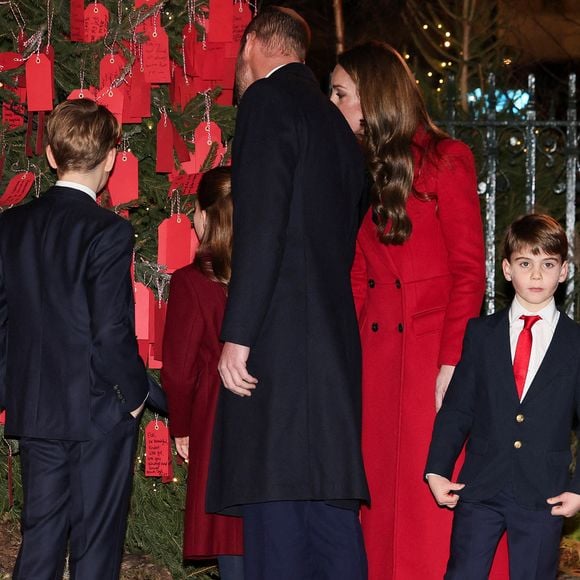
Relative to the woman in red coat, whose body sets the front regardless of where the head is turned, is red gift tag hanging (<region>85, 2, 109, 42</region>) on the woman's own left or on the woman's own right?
on the woman's own right

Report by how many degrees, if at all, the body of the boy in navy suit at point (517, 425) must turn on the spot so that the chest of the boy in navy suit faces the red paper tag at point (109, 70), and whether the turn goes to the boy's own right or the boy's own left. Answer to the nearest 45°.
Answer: approximately 90° to the boy's own right

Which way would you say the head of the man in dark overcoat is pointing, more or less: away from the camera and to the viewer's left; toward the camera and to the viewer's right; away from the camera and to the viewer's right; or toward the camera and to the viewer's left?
away from the camera and to the viewer's left

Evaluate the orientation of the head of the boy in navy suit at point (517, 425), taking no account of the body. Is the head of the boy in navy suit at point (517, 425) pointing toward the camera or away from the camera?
toward the camera

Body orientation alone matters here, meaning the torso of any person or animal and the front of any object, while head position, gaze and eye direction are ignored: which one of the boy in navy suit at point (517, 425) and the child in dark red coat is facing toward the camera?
the boy in navy suit

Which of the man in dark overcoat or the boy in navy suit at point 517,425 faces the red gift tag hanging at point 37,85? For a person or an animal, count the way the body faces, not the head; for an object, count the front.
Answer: the man in dark overcoat

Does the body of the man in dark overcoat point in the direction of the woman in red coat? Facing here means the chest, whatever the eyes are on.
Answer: no

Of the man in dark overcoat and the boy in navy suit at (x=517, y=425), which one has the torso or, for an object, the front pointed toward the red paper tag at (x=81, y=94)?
the man in dark overcoat

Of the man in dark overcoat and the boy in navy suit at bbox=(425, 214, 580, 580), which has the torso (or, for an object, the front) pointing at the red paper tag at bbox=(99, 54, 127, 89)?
the man in dark overcoat

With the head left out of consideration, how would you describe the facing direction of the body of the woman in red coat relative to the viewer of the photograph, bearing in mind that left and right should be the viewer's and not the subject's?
facing the viewer and to the left of the viewer

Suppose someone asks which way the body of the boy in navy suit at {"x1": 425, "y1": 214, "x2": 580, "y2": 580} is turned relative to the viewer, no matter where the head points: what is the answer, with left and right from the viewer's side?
facing the viewer

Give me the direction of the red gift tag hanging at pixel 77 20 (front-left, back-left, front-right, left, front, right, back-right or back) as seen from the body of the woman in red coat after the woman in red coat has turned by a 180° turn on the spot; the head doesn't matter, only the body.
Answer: back-left

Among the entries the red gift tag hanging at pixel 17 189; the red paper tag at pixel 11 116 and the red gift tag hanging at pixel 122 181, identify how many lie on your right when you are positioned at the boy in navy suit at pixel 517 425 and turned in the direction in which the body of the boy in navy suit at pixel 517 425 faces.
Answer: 3

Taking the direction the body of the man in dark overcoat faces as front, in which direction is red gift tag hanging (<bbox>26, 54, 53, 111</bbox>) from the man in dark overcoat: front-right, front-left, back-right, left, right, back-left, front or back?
front

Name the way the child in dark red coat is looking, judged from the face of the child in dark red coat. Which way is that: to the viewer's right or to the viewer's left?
to the viewer's left

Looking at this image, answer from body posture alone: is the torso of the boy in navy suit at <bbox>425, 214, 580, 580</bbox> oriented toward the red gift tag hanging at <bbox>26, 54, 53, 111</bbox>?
no

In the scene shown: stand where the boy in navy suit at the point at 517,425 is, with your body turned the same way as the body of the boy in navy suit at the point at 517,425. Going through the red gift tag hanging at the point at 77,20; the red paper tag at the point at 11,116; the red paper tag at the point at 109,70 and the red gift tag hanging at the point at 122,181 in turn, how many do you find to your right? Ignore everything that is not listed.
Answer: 4
